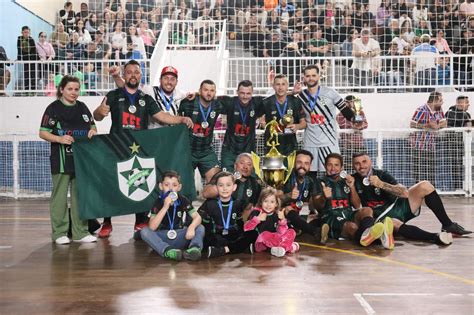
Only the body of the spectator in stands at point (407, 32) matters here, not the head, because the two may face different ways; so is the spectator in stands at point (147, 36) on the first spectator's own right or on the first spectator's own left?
on the first spectator's own right

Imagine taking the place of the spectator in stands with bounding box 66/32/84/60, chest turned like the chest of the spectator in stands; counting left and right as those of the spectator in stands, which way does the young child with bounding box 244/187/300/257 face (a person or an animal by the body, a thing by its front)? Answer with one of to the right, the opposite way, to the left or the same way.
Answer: the same way

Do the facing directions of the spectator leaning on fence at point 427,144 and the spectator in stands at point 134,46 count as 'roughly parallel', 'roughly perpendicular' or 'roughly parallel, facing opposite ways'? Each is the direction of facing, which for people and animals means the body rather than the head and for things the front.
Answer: roughly parallel

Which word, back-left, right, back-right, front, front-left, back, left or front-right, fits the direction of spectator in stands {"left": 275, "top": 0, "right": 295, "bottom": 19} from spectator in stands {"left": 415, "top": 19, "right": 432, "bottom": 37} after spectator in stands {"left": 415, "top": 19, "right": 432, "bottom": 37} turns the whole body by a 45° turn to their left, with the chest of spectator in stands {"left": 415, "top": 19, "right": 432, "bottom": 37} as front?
back-right

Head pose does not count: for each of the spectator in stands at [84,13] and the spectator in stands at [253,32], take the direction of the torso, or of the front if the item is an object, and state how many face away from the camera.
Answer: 0

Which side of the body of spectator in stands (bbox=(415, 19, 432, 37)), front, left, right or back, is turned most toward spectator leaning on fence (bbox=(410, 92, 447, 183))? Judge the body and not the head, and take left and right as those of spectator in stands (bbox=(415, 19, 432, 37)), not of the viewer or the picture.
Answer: front

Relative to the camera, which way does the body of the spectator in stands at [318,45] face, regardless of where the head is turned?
toward the camera

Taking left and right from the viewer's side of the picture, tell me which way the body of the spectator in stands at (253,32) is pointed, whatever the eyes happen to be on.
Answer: facing the viewer

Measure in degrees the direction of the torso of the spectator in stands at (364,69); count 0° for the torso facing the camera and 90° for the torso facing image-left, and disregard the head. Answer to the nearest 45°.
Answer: approximately 0°

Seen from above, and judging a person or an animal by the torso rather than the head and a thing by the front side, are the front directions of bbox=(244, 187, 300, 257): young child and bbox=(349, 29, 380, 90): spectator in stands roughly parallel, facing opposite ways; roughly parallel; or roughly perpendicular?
roughly parallel

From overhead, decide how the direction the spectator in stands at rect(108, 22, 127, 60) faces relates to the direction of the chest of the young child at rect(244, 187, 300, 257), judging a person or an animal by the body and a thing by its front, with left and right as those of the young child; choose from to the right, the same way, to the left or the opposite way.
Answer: the same way

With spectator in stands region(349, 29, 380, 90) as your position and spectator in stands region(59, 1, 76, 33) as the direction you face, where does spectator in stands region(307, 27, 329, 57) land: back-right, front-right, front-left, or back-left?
front-right

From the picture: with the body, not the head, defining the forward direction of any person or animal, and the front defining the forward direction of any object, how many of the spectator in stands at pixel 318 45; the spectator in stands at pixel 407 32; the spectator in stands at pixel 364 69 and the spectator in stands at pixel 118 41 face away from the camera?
0

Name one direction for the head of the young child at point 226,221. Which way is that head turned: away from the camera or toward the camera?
toward the camera

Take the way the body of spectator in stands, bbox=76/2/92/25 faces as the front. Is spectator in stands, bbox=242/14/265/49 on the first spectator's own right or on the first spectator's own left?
on the first spectator's own left

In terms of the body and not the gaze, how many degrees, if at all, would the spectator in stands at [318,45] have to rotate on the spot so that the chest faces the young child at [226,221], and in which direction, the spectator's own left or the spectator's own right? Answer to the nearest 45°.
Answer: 0° — they already face them
